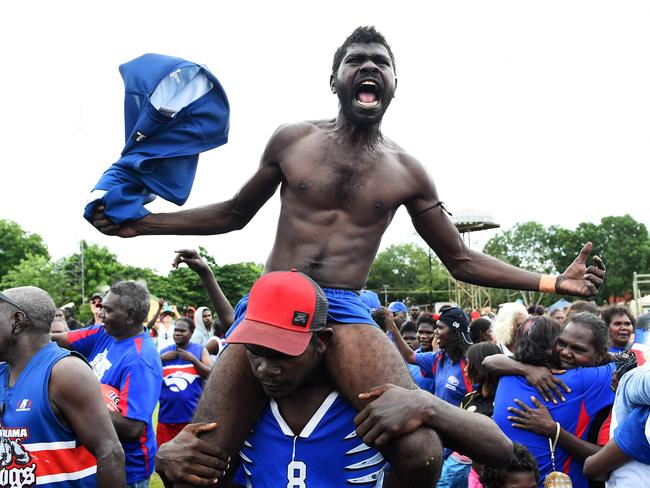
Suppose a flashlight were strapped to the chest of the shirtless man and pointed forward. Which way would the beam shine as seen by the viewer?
toward the camera

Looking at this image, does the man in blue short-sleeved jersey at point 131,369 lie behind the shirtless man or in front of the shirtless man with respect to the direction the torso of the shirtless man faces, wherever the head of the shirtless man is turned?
behind

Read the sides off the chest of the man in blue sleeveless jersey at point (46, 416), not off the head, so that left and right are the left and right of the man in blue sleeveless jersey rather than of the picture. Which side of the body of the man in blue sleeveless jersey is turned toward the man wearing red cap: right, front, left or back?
left

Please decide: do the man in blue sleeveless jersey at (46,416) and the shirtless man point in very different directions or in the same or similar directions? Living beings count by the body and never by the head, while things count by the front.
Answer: same or similar directions

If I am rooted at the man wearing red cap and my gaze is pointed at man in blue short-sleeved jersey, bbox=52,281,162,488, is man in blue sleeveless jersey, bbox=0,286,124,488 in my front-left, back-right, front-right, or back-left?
front-left
